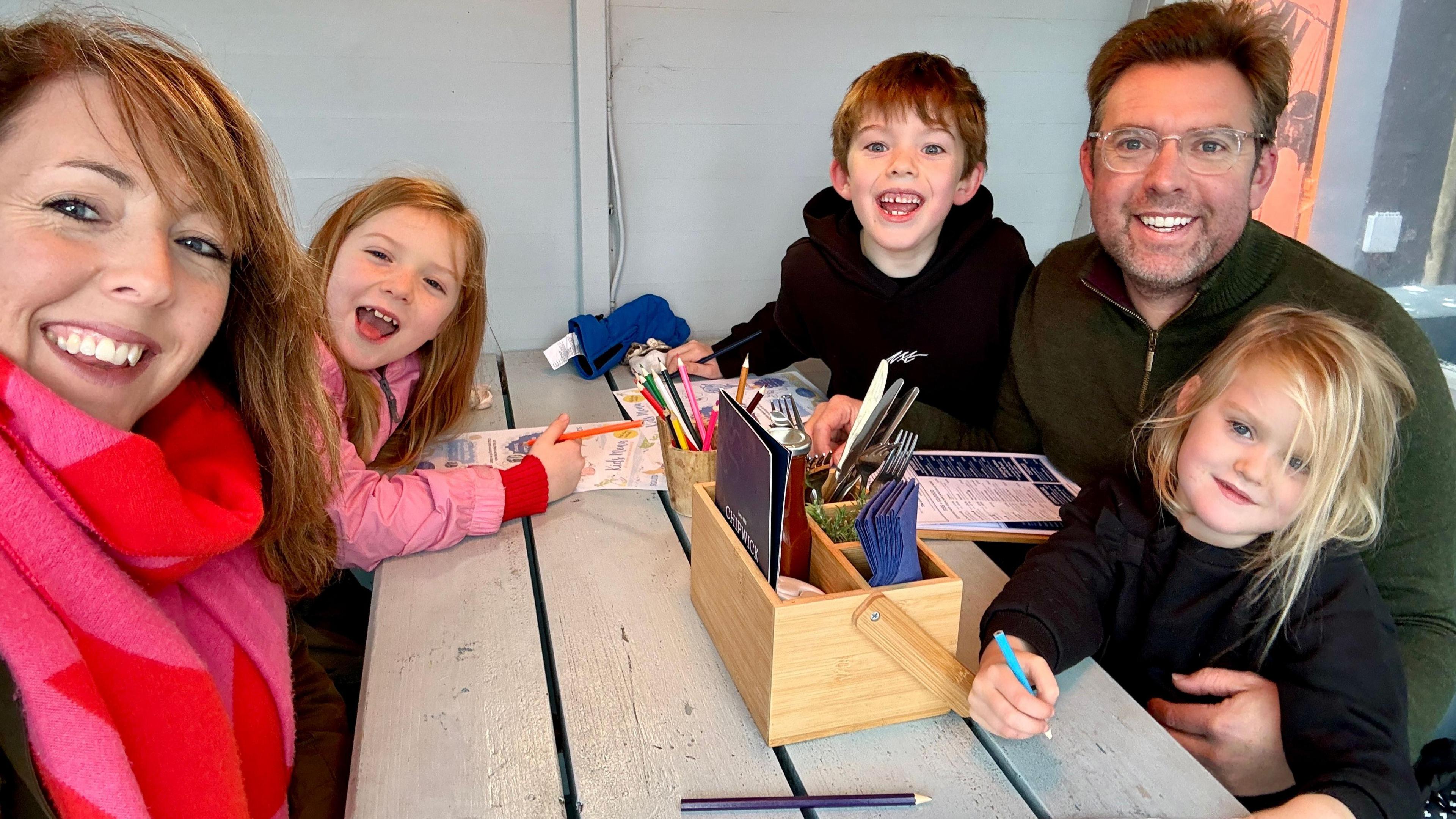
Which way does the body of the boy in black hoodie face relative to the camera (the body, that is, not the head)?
toward the camera

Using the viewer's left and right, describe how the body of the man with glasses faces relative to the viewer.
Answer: facing the viewer and to the left of the viewer

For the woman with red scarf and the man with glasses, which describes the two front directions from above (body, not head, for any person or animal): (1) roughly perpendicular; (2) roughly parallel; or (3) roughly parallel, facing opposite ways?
roughly perpendicular

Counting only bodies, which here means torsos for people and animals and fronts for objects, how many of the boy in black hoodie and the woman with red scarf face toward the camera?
2

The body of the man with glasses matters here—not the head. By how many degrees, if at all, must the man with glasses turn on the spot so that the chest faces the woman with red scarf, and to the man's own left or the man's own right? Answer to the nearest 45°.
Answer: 0° — they already face them

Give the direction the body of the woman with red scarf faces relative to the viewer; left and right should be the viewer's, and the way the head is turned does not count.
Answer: facing the viewer

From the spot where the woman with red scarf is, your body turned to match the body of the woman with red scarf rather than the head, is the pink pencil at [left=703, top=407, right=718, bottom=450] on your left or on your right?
on your left
